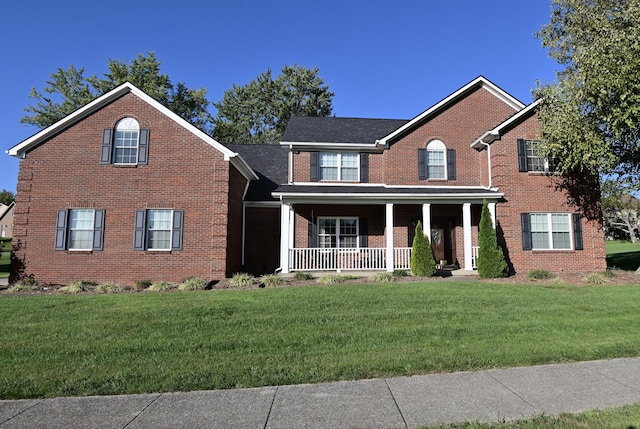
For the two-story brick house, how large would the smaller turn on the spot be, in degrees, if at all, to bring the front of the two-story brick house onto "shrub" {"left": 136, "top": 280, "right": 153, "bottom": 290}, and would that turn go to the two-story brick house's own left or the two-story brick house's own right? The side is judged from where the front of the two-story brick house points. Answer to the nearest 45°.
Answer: approximately 45° to the two-story brick house's own right

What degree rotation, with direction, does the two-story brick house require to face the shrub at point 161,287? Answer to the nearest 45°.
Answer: approximately 45° to its right

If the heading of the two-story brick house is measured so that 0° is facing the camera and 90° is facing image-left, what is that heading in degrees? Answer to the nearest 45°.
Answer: approximately 0°

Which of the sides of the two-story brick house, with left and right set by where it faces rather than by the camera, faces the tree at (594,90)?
left

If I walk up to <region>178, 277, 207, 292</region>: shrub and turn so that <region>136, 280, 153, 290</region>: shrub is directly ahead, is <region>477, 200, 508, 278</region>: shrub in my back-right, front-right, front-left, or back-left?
back-right

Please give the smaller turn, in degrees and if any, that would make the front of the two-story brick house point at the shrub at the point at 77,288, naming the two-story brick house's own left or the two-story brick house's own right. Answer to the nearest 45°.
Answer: approximately 45° to the two-story brick house's own right

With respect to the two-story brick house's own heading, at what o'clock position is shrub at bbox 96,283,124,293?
The shrub is roughly at 2 o'clock from the two-story brick house.
